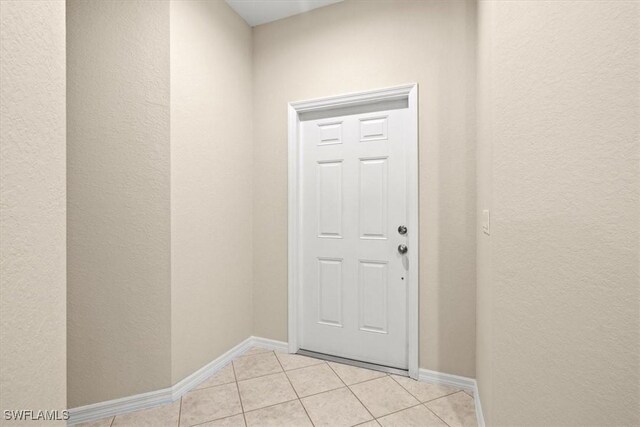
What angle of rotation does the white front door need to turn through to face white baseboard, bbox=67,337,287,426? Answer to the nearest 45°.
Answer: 0° — it already faces it

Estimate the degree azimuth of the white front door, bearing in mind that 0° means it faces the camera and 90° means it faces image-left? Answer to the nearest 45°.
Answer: approximately 45°
